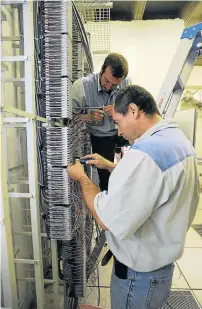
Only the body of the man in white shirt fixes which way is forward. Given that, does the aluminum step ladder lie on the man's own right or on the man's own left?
on the man's own right

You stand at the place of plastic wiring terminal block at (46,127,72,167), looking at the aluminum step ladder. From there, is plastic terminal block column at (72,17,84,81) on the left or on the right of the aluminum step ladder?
left

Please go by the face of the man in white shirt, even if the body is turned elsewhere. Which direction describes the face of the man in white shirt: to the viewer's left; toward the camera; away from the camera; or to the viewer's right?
to the viewer's left

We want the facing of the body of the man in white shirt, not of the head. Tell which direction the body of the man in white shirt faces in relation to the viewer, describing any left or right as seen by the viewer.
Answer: facing away from the viewer and to the left of the viewer
